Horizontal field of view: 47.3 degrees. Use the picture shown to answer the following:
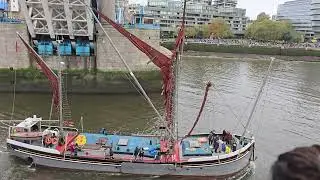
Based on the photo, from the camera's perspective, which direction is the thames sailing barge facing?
to the viewer's right

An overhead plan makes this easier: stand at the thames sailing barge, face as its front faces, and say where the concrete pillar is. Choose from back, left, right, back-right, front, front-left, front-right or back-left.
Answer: left

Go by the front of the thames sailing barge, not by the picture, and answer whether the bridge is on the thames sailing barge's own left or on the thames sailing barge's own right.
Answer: on the thames sailing barge's own left
